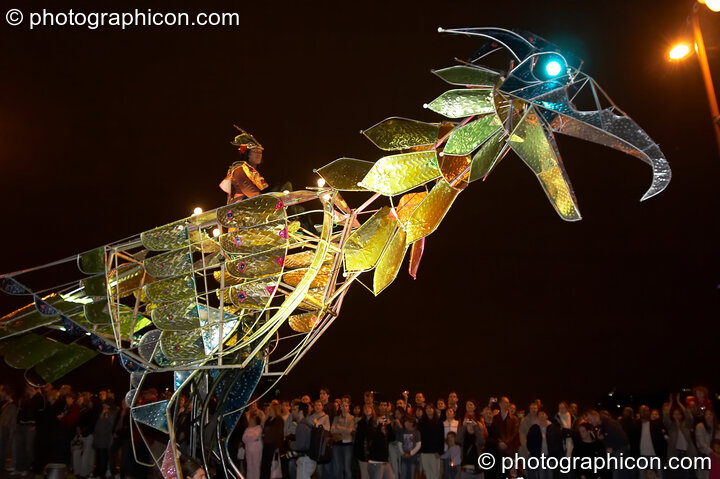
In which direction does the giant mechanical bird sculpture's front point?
to the viewer's right

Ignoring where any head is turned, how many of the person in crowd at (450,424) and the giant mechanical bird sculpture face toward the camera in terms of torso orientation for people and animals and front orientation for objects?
1

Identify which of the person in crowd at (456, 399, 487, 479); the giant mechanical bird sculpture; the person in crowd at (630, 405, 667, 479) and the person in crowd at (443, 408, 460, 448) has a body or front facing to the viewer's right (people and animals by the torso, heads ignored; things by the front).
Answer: the giant mechanical bird sculpture

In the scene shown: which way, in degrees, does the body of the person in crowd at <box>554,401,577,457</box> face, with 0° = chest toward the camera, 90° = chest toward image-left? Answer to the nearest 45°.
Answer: approximately 0°

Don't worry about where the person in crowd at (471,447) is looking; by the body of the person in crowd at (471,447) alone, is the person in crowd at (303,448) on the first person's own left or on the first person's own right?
on the first person's own right
